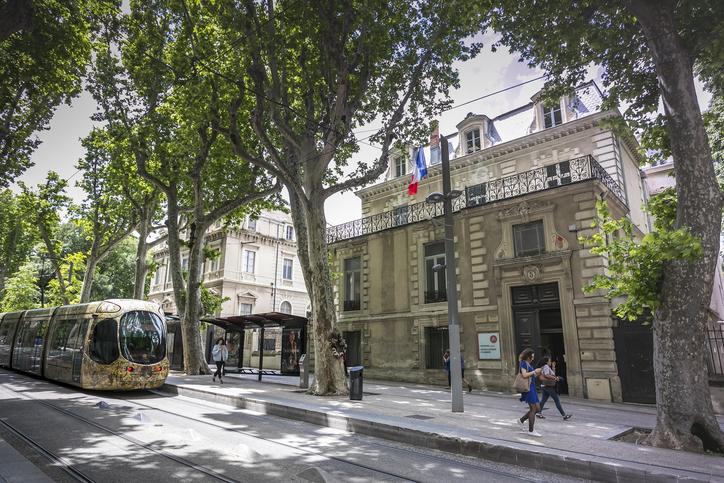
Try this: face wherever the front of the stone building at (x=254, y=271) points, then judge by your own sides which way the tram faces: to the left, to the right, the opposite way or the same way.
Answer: to the left

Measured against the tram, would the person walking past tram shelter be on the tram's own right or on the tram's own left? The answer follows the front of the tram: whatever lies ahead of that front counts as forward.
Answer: on the tram's own left

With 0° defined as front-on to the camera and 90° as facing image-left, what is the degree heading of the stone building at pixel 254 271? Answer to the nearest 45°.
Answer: approximately 45°

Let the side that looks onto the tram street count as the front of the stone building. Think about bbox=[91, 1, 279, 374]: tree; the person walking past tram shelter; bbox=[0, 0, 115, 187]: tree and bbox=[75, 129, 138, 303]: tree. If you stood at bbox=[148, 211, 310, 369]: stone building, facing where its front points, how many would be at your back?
0

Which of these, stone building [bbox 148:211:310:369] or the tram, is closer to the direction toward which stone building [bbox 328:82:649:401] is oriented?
the tram

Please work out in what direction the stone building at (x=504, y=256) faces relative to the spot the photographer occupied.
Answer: facing the viewer and to the left of the viewer

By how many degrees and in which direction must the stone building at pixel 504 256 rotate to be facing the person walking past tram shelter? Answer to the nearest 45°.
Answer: approximately 45° to its right

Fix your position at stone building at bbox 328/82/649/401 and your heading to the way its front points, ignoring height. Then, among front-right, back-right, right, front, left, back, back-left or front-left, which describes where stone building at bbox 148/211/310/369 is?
right

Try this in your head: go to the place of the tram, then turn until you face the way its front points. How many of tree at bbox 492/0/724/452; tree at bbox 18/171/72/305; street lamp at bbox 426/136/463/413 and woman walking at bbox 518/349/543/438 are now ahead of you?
3

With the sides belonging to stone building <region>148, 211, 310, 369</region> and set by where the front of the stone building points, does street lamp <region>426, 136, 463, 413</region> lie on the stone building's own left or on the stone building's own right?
on the stone building's own left

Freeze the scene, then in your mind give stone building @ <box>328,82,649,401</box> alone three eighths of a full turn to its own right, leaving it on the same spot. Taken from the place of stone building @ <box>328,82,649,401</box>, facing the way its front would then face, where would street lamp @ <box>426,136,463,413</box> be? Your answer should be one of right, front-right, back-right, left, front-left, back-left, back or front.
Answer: back

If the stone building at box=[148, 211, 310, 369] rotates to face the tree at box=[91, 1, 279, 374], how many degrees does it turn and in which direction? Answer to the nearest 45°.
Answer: approximately 45° to its left

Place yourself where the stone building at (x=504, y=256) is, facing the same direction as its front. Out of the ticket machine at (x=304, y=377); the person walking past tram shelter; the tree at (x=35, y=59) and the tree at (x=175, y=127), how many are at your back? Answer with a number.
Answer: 0

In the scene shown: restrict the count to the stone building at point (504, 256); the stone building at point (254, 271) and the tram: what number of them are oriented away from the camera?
0

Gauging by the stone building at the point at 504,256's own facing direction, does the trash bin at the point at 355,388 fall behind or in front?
in front

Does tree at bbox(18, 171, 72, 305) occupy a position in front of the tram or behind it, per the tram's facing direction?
behind

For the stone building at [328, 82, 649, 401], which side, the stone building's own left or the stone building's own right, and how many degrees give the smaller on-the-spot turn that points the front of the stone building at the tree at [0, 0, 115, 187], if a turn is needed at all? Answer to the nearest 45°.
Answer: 0° — it already faces it

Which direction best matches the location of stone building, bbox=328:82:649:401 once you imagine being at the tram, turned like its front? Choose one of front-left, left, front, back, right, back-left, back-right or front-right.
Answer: front-left
